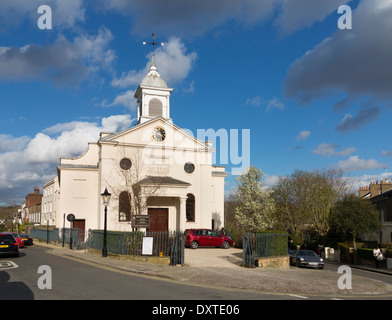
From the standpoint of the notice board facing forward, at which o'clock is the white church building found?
The white church building is roughly at 6 o'clock from the notice board.

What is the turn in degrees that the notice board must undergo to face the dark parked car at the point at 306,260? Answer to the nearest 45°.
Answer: approximately 135° to its left

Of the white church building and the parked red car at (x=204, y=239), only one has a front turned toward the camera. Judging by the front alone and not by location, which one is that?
the white church building

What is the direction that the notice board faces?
toward the camera

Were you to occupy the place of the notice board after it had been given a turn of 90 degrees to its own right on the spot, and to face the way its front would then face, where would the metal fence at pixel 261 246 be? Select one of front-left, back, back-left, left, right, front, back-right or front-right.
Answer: back

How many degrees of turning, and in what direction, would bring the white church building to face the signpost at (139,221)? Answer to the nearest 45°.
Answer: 0° — it already faces it
